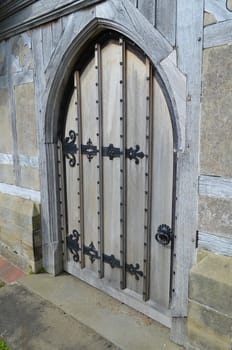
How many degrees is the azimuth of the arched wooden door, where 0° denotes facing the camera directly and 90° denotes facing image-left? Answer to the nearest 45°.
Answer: approximately 45°
